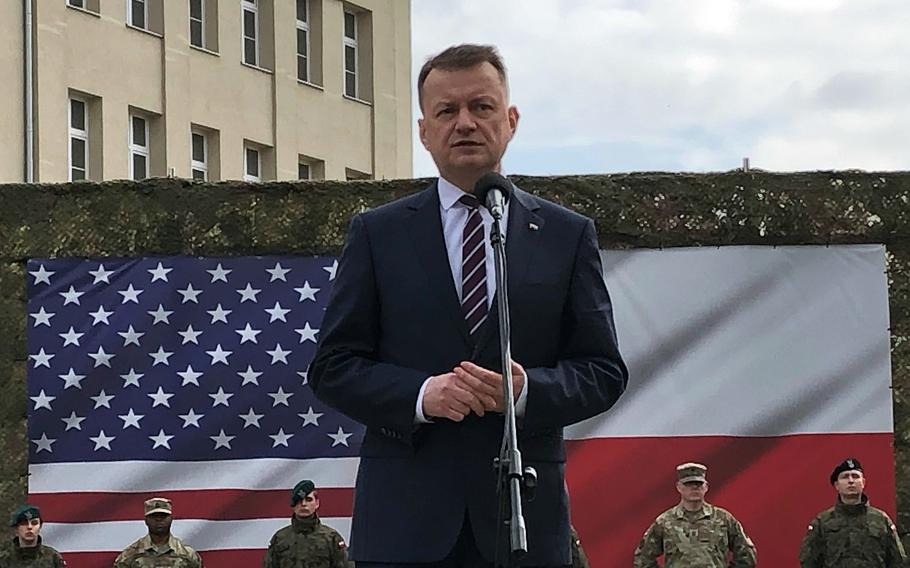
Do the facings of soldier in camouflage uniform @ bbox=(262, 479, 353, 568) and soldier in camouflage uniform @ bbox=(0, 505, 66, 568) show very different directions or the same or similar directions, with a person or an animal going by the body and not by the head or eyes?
same or similar directions

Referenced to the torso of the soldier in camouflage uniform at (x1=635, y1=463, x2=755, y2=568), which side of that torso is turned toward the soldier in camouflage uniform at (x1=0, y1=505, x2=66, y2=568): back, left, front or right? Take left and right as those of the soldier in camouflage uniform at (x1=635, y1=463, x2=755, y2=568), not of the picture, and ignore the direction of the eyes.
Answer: right

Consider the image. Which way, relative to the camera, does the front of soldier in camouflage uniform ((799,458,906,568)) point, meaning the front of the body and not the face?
toward the camera

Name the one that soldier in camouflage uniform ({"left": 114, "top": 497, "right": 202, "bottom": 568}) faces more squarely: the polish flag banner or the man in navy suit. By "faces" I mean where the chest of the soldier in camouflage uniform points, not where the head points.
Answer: the man in navy suit

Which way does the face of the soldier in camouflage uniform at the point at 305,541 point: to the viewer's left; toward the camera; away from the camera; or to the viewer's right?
toward the camera

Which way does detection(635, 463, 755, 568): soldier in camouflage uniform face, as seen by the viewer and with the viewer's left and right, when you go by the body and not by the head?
facing the viewer

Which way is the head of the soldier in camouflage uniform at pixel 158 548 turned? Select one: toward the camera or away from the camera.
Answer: toward the camera

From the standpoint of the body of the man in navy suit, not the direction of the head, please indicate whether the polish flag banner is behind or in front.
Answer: behind

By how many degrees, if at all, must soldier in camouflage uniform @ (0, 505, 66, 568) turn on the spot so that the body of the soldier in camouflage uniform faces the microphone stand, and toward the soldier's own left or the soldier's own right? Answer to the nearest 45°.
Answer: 0° — they already face it

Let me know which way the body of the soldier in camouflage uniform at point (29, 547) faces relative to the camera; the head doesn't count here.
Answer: toward the camera

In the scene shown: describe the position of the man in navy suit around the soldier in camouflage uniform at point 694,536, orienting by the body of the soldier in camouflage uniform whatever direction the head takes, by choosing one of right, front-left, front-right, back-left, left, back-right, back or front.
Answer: front

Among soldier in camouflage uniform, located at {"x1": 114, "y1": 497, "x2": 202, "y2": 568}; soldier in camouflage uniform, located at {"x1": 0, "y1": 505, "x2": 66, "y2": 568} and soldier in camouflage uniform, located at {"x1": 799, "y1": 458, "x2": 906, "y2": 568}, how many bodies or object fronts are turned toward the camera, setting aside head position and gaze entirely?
3

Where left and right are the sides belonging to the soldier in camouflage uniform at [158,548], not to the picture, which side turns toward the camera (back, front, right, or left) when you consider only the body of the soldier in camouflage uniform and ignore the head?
front

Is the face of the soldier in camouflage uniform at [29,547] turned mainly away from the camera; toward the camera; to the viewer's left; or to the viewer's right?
toward the camera

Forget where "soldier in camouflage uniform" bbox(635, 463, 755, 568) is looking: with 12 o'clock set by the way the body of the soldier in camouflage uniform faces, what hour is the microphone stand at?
The microphone stand is roughly at 12 o'clock from the soldier in camouflage uniform.

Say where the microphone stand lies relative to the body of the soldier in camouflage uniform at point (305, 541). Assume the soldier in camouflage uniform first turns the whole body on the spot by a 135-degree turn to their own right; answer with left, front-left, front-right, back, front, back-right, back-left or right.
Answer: back-left

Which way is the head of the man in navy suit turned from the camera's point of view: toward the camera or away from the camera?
toward the camera
